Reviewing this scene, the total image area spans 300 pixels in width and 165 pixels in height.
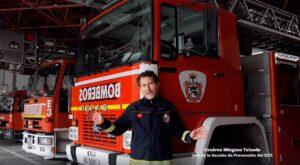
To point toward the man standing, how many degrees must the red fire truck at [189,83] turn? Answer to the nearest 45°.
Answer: approximately 45° to its left

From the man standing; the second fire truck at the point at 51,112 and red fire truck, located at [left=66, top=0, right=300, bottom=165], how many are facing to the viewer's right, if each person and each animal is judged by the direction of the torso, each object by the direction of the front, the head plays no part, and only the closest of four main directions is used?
0

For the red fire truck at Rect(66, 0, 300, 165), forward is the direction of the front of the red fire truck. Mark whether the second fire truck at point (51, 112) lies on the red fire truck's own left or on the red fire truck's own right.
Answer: on the red fire truck's own right

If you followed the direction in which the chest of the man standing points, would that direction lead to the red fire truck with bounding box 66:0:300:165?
no

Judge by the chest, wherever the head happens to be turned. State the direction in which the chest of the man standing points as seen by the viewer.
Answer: toward the camera

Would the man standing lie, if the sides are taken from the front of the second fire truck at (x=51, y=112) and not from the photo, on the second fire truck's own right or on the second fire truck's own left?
on the second fire truck's own left

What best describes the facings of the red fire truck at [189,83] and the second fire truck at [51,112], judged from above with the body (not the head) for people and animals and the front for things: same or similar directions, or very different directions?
same or similar directions

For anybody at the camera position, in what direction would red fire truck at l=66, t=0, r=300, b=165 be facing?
facing the viewer and to the left of the viewer

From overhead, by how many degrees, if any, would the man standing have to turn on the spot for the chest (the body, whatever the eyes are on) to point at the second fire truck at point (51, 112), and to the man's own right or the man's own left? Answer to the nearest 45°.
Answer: approximately 135° to the man's own right

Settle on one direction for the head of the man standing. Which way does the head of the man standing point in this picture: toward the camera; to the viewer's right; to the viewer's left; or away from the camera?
toward the camera

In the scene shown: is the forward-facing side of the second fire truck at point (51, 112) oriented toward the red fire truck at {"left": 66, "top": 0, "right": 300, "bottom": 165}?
no

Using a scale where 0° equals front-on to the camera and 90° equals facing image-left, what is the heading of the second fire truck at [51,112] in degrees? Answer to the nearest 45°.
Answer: approximately 45°
